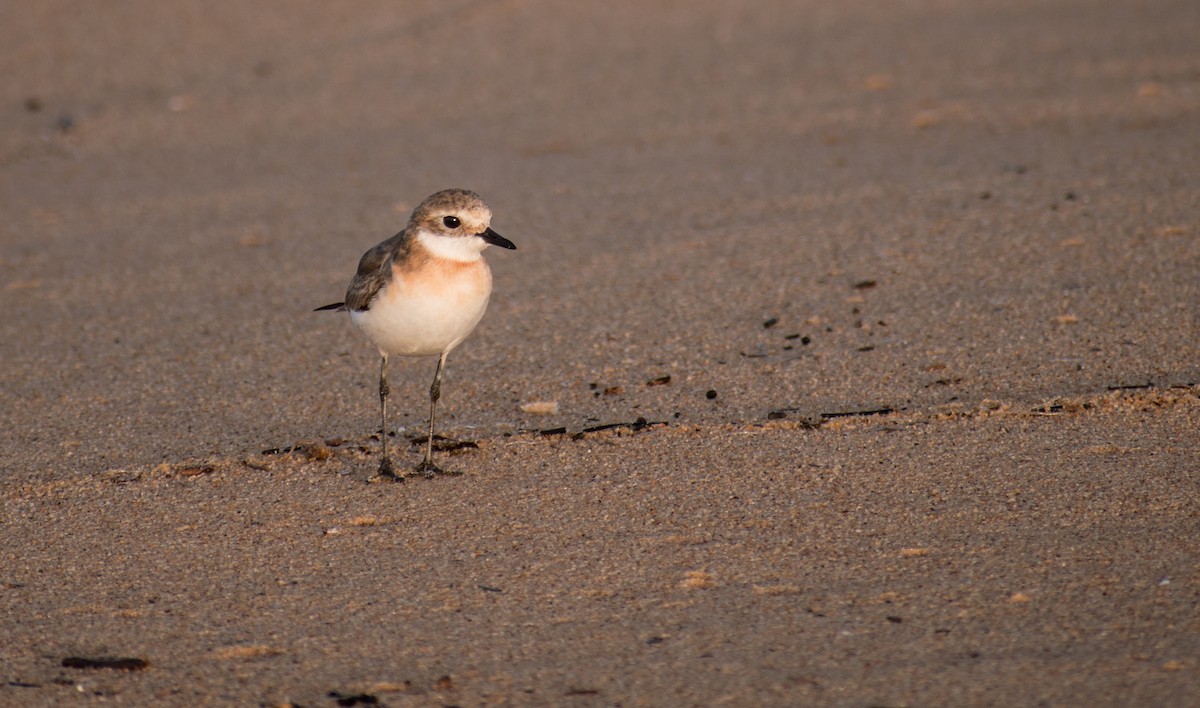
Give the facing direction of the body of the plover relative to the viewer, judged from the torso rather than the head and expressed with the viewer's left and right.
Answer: facing the viewer and to the right of the viewer
